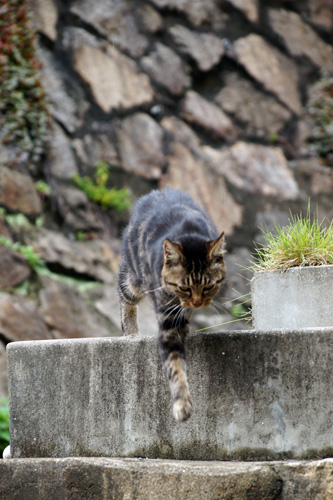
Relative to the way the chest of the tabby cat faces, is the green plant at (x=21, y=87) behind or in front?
behind

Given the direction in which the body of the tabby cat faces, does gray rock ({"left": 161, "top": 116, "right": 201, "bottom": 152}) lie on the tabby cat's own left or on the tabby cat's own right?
on the tabby cat's own left

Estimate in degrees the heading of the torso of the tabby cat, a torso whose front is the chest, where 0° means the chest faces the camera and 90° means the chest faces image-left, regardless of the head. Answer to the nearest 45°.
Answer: approximately 315°

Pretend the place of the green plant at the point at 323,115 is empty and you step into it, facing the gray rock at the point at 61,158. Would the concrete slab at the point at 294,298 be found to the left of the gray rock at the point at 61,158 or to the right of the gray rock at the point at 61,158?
left

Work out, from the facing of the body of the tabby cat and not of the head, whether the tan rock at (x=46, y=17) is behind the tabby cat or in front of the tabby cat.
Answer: behind
